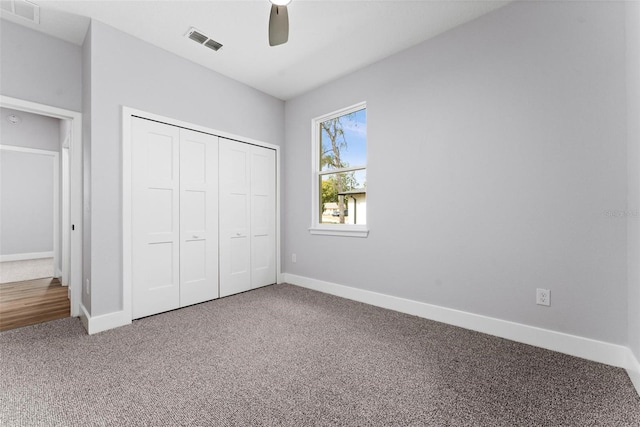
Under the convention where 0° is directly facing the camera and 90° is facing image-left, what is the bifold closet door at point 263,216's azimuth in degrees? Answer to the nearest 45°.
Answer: approximately 315°

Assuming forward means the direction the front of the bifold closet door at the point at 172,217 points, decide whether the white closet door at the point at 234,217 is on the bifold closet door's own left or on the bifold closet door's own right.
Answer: on the bifold closet door's own left

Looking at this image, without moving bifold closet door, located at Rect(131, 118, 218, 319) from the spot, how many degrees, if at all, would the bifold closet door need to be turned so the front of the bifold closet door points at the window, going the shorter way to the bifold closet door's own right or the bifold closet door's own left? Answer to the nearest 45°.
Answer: approximately 45° to the bifold closet door's own left
